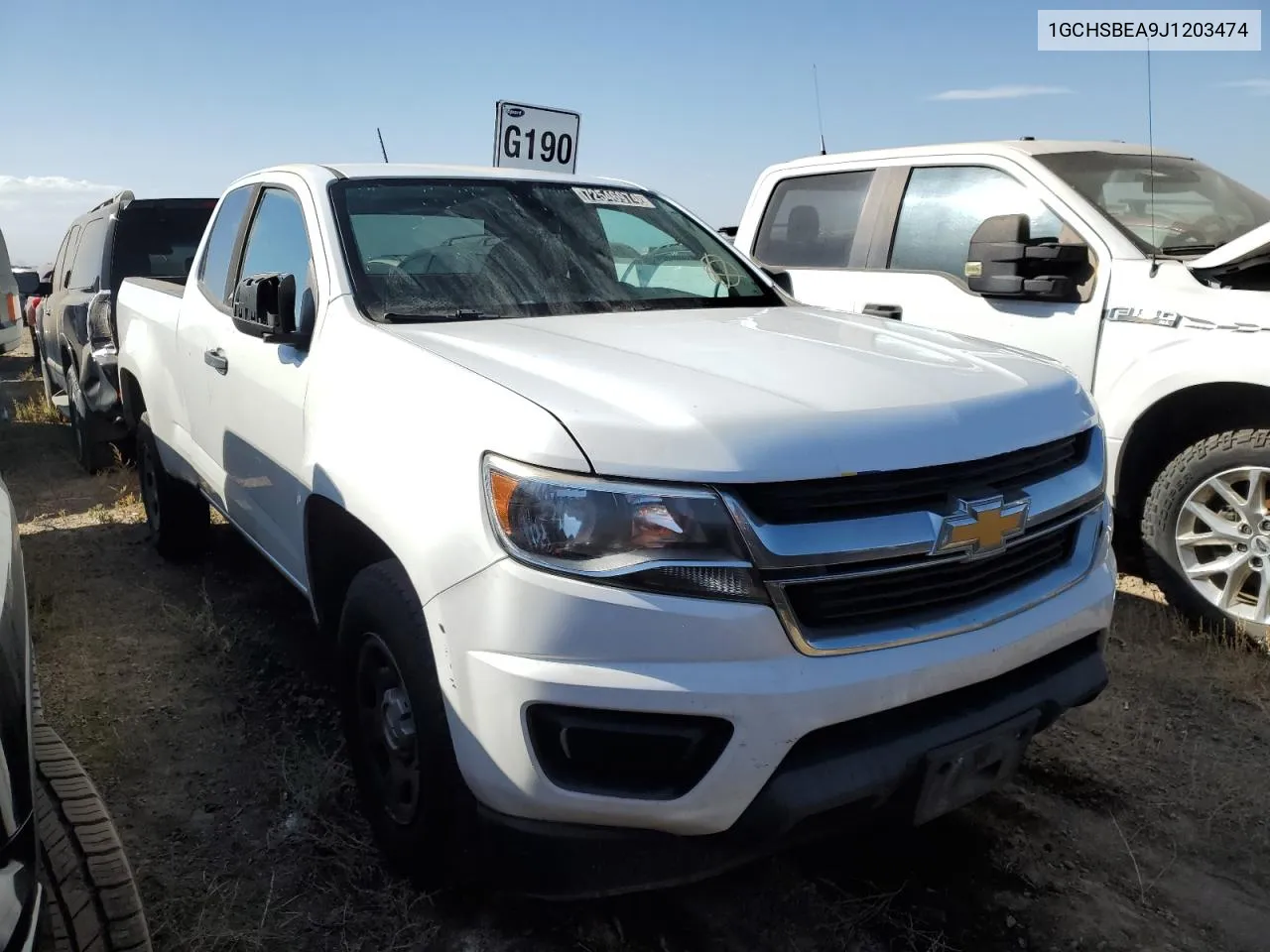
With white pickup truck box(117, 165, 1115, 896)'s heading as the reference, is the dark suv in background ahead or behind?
behind

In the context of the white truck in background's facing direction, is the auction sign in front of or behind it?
behind

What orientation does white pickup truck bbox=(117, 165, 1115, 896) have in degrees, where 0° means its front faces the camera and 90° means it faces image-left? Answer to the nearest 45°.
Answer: approximately 315°

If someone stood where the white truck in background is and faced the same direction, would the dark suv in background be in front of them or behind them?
behind

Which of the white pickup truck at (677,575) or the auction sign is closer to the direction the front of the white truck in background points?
the white pickup truck

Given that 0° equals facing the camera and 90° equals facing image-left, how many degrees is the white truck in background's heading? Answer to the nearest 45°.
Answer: approximately 315°
